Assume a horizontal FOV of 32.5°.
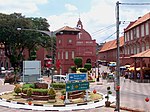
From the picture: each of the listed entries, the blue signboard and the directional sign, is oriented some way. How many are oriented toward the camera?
2

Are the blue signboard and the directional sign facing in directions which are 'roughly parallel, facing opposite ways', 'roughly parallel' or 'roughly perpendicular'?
roughly parallel

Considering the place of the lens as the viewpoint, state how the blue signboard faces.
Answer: facing the viewer

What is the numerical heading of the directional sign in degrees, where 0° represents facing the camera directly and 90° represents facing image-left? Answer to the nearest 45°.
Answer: approximately 0°
